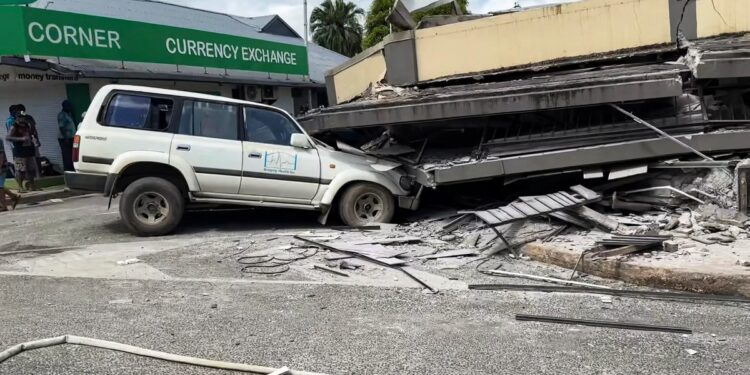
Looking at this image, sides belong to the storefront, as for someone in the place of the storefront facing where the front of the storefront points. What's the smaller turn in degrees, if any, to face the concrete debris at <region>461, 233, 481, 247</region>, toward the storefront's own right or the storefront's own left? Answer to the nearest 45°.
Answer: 0° — it already faces it

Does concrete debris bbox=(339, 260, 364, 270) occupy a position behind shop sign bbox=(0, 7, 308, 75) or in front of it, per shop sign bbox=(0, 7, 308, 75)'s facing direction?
in front

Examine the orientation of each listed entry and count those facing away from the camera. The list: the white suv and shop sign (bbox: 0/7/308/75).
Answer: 0

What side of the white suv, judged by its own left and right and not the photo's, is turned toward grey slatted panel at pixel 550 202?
front

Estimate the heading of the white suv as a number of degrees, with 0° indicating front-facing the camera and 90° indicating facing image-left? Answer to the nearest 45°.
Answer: approximately 270°

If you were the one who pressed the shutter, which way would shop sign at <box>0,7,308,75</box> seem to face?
facing the viewer and to the right of the viewer

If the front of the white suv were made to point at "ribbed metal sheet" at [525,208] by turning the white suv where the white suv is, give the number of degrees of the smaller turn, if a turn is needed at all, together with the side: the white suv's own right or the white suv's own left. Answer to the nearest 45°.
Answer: approximately 45° to the white suv's own right

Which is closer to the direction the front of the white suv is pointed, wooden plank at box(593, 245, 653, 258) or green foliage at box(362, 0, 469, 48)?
the wooden plank

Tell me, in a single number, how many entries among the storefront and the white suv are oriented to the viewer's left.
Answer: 0

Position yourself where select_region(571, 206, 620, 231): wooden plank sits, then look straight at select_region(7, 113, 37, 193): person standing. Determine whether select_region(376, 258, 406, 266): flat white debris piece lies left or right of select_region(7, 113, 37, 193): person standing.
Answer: left

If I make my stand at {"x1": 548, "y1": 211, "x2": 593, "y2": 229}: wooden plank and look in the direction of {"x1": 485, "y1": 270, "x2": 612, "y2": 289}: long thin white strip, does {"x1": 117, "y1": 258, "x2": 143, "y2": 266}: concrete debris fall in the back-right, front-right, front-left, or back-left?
front-right

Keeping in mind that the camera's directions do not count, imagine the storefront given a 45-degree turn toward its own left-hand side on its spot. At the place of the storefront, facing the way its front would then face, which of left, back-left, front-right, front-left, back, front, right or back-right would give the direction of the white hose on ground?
right

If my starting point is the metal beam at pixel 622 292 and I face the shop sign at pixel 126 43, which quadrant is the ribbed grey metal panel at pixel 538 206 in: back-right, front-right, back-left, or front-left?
front-right

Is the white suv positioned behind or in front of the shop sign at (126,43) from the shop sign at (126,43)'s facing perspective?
in front

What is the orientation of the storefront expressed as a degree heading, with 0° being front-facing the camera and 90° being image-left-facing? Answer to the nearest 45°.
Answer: approximately 315°

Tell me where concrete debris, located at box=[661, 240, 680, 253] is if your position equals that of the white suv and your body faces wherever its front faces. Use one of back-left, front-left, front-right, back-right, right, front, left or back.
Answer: front-right

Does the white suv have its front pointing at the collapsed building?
yes
